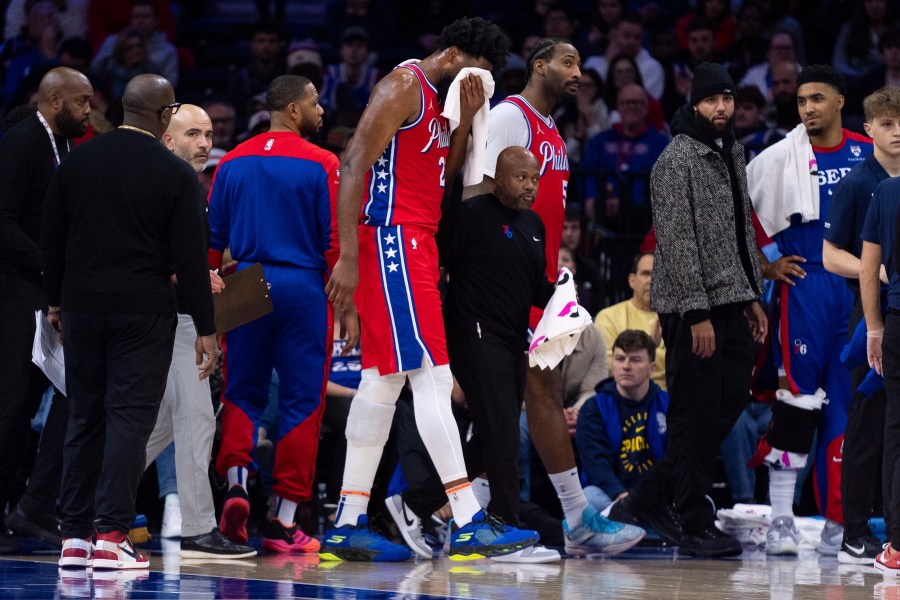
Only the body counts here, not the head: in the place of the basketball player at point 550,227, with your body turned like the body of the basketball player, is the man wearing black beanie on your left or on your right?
on your left

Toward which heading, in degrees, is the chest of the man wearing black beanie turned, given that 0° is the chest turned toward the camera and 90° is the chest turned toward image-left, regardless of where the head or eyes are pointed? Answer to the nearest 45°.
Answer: approximately 315°

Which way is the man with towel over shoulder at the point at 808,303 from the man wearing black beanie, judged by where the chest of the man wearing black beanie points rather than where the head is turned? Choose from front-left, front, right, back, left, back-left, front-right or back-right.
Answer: left

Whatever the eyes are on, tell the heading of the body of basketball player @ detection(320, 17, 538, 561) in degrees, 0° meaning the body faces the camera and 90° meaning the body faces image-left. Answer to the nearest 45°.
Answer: approximately 270°

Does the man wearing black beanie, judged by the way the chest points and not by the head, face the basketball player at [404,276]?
no

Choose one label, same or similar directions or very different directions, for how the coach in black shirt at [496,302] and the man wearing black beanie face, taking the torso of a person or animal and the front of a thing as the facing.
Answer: same or similar directions

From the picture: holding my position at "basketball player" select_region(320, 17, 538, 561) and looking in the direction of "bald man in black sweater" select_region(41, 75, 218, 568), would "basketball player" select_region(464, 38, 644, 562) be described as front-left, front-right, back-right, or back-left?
back-right

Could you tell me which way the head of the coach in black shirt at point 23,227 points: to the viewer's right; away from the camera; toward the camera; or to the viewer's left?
to the viewer's right

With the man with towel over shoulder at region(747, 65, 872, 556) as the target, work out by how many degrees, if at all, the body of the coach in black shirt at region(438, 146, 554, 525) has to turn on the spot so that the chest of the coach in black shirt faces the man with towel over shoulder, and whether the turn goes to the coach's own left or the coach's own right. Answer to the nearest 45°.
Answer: approximately 90° to the coach's own left

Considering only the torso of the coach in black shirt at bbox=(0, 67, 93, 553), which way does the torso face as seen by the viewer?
to the viewer's right

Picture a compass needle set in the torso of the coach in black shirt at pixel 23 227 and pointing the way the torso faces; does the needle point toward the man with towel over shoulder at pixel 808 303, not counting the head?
yes

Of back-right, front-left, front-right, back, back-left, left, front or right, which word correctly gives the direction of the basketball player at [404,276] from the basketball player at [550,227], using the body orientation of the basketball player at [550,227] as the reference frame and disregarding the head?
right

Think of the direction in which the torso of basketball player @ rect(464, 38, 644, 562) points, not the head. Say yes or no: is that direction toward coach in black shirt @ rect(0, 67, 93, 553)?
no

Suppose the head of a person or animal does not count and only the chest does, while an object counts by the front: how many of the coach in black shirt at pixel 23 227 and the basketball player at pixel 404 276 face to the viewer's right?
2
